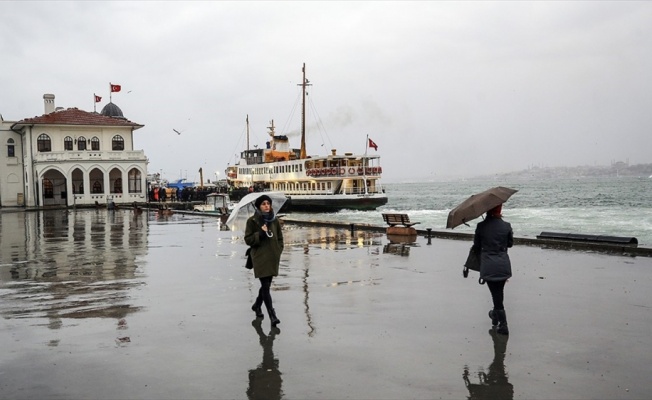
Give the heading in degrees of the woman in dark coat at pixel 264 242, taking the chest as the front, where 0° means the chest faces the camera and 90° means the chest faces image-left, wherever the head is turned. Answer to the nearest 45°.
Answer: approximately 315°

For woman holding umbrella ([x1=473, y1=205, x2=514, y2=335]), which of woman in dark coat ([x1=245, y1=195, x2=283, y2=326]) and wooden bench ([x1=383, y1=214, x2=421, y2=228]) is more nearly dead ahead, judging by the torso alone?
the wooden bench

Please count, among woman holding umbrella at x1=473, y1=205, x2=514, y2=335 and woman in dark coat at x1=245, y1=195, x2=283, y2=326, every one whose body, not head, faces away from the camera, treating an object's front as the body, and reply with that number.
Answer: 1

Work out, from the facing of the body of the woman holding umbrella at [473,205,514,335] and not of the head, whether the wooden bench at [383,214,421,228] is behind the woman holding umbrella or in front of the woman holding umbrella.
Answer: in front

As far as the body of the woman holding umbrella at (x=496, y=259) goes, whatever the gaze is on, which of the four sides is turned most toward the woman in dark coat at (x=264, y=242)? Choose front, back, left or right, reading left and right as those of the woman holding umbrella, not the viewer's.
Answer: left

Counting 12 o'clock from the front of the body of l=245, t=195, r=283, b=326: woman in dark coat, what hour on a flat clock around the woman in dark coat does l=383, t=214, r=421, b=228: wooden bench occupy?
The wooden bench is roughly at 8 o'clock from the woman in dark coat.

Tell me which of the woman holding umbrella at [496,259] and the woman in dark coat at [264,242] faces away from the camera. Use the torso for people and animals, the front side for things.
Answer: the woman holding umbrella

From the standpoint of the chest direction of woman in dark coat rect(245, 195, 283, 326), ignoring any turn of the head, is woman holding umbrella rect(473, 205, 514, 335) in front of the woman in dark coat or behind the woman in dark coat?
in front

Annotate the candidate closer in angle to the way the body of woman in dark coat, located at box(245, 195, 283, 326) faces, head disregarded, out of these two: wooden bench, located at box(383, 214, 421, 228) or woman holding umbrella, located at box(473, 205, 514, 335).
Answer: the woman holding umbrella

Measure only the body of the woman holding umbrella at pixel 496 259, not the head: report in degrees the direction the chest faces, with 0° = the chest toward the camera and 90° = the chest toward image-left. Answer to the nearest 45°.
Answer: approximately 180°
